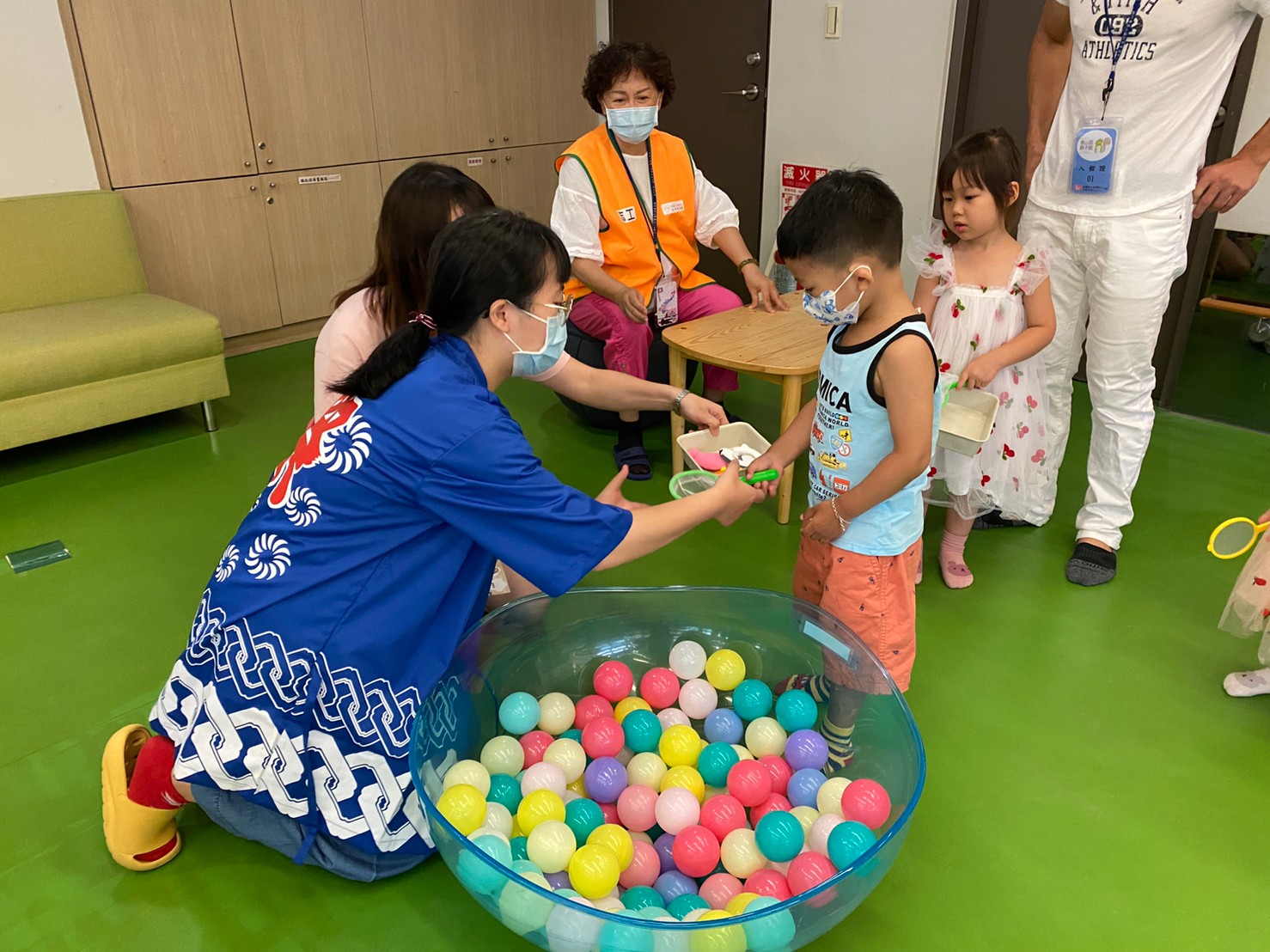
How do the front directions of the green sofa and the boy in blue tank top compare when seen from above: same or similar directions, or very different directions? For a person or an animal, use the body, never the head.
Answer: very different directions

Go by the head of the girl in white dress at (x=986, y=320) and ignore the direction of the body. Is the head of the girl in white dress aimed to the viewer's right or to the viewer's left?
to the viewer's left

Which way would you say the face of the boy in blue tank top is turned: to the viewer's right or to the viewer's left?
to the viewer's left

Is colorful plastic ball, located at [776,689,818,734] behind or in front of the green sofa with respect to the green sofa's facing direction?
in front

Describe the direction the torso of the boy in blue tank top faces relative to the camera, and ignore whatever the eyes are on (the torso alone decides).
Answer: to the viewer's left

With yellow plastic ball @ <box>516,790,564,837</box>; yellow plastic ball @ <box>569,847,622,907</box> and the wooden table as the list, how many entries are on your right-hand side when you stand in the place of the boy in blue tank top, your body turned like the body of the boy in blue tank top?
1

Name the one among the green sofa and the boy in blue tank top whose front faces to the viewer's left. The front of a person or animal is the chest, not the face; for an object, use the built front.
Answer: the boy in blue tank top

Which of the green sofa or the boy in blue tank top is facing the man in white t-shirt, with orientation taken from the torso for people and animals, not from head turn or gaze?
the green sofa

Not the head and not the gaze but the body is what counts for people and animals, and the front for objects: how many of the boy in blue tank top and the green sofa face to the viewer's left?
1
